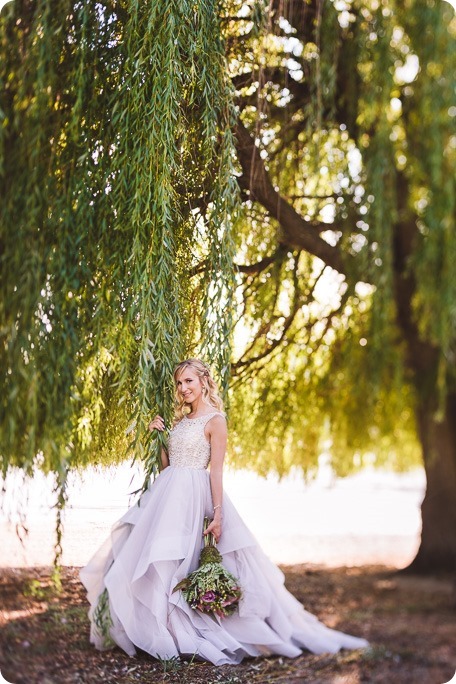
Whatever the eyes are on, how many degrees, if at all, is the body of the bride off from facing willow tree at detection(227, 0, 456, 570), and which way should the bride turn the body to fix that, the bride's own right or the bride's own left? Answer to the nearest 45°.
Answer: approximately 180°

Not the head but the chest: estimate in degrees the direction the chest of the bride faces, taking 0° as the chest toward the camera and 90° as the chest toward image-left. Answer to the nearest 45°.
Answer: approximately 45°
